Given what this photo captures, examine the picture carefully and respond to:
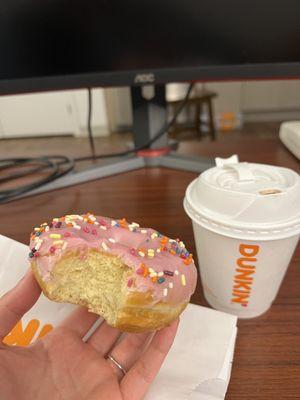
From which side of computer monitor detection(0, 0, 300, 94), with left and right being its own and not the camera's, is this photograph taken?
front
